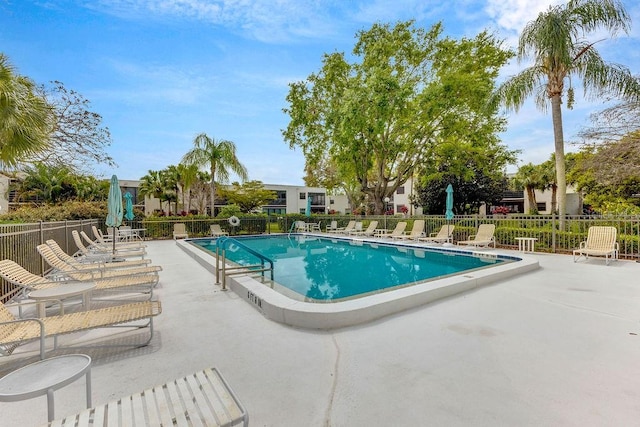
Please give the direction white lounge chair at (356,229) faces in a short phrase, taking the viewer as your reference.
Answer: facing the viewer and to the left of the viewer

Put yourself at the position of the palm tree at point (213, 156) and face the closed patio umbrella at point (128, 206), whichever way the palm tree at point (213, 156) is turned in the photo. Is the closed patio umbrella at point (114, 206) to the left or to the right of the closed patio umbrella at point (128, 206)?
left

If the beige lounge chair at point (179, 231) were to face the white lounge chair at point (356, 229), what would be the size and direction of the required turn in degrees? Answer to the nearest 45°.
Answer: approximately 90° to its left

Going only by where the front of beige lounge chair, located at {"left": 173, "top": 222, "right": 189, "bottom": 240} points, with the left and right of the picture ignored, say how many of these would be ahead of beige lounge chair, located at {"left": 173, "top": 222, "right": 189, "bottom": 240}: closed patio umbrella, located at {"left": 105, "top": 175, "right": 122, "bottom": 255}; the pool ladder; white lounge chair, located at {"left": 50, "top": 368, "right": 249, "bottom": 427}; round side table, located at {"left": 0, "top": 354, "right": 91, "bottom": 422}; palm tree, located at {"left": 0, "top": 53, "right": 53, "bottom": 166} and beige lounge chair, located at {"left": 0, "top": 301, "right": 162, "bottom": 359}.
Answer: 6

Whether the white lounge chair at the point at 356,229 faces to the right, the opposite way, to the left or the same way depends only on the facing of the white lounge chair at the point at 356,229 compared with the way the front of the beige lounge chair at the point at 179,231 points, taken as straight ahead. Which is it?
to the right

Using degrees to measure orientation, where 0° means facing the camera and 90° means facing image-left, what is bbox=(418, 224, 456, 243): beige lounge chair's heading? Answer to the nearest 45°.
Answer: approximately 90°

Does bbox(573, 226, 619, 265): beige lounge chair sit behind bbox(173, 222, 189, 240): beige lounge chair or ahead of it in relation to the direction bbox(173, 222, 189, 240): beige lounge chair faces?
ahead

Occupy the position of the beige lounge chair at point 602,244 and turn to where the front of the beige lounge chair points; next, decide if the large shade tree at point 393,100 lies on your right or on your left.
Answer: on your right

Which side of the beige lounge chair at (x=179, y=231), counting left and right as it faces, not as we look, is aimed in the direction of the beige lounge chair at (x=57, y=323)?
front

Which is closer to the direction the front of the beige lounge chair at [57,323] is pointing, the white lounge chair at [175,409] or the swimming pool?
the swimming pool

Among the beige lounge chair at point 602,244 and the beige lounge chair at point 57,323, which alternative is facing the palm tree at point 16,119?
the beige lounge chair at point 602,244

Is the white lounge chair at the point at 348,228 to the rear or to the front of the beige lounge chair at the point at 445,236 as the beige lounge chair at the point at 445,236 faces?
to the front

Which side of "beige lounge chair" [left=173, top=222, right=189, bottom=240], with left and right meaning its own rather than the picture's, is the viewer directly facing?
front

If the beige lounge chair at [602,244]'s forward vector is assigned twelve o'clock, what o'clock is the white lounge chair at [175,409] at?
the white lounge chair at [175,409] is roughly at 11 o'clock from the beige lounge chair at [602,244].

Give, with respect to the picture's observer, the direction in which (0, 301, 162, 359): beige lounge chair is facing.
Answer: facing to the right of the viewer

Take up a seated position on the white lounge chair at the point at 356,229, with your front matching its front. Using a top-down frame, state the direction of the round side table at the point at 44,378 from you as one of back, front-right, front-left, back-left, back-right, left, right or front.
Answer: front-left

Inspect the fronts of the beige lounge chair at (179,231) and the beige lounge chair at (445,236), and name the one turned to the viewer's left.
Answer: the beige lounge chair at (445,236)

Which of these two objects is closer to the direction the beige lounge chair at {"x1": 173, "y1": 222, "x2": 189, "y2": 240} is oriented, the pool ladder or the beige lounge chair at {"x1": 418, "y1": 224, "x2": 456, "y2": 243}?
the pool ladder
